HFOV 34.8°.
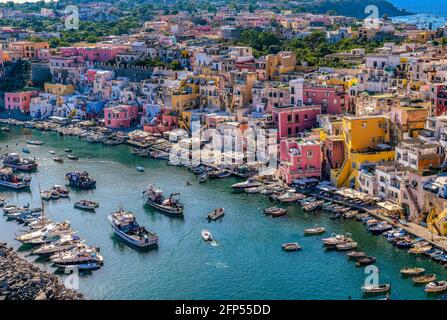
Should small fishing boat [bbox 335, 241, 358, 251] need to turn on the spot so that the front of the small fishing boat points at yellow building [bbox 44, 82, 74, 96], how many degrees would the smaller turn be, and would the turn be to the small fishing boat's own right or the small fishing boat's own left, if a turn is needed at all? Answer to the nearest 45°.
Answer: approximately 45° to the small fishing boat's own right

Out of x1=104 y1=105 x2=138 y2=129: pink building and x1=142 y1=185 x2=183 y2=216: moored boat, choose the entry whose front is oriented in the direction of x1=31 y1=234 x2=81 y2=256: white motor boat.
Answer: the pink building

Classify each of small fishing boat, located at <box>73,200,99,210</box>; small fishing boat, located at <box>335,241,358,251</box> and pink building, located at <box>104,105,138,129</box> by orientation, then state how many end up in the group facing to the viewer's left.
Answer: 2

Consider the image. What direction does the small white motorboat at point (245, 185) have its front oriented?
to the viewer's left

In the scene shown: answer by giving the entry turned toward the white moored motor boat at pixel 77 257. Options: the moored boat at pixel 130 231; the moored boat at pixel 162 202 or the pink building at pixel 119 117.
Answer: the pink building

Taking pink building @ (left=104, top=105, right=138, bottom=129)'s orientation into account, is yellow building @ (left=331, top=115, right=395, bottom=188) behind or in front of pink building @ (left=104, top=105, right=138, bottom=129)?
in front

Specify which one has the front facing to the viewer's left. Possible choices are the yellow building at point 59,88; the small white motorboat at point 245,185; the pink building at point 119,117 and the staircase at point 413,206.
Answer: the small white motorboat

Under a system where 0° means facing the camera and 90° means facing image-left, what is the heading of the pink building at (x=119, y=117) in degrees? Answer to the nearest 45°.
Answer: approximately 0°

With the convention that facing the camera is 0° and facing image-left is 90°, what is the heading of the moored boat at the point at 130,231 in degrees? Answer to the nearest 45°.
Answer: approximately 135°

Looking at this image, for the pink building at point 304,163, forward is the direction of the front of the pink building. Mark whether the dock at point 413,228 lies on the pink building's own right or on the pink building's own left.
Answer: on the pink building's own left

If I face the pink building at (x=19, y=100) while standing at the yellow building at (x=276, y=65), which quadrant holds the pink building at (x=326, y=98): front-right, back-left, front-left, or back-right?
back-left
